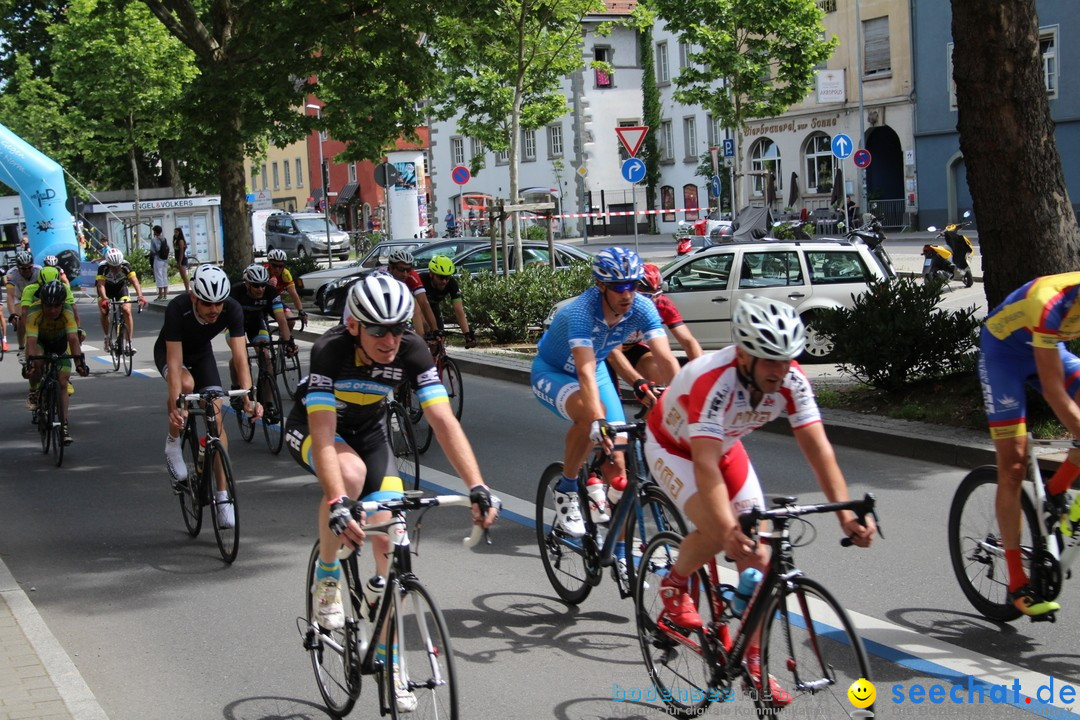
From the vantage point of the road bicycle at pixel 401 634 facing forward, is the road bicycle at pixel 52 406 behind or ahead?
behind

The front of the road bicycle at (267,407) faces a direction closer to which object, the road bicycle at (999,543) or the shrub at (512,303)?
the road bicycle

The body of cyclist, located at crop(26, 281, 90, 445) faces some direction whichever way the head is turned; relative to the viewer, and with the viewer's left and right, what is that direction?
facing the viewer

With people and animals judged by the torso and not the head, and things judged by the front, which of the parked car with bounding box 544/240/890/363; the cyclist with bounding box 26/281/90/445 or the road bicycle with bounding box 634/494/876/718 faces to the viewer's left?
the parked car

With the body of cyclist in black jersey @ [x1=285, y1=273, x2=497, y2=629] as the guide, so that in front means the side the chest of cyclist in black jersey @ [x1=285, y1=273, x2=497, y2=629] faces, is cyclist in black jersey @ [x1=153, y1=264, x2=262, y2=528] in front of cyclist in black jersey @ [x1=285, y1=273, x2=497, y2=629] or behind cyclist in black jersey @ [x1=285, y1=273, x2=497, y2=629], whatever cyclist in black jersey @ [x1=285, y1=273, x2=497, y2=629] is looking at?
behind

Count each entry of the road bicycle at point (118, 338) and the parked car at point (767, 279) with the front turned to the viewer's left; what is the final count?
1

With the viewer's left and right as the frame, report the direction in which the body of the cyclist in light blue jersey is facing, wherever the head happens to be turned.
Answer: facing the viewer and to the right of the viewer

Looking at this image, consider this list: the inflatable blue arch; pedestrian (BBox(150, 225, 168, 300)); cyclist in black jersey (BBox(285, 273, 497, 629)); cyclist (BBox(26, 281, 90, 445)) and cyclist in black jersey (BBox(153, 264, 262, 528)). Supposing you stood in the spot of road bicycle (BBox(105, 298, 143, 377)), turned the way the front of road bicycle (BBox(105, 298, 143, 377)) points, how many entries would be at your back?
2

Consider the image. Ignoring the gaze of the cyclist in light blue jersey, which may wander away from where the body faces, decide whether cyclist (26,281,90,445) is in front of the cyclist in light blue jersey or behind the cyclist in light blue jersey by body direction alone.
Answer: behind

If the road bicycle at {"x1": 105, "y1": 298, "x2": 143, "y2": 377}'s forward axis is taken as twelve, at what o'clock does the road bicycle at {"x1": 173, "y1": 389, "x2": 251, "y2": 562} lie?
the road bicycle at {"x1": 173, "y1": 389, "x2": 251, "y2": 562} is roughly at 12 o'clock from the road bicycle at {"x1": 105, "y1": 298, "x2": 143, "y2": 377}.

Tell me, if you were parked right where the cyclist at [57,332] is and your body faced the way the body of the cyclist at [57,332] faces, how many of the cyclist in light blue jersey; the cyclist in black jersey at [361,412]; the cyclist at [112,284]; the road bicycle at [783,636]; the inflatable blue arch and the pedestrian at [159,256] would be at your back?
3
